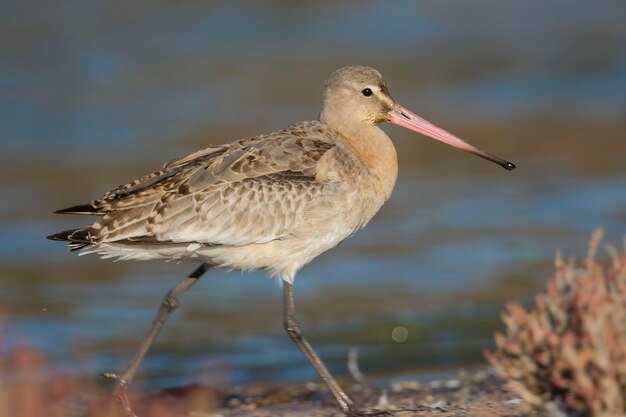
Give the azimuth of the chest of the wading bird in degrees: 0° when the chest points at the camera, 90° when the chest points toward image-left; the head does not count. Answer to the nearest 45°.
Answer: approximately 270°

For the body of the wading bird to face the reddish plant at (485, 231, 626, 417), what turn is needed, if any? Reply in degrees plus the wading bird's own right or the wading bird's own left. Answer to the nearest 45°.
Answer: approximately 45° to the wading bird's own right
